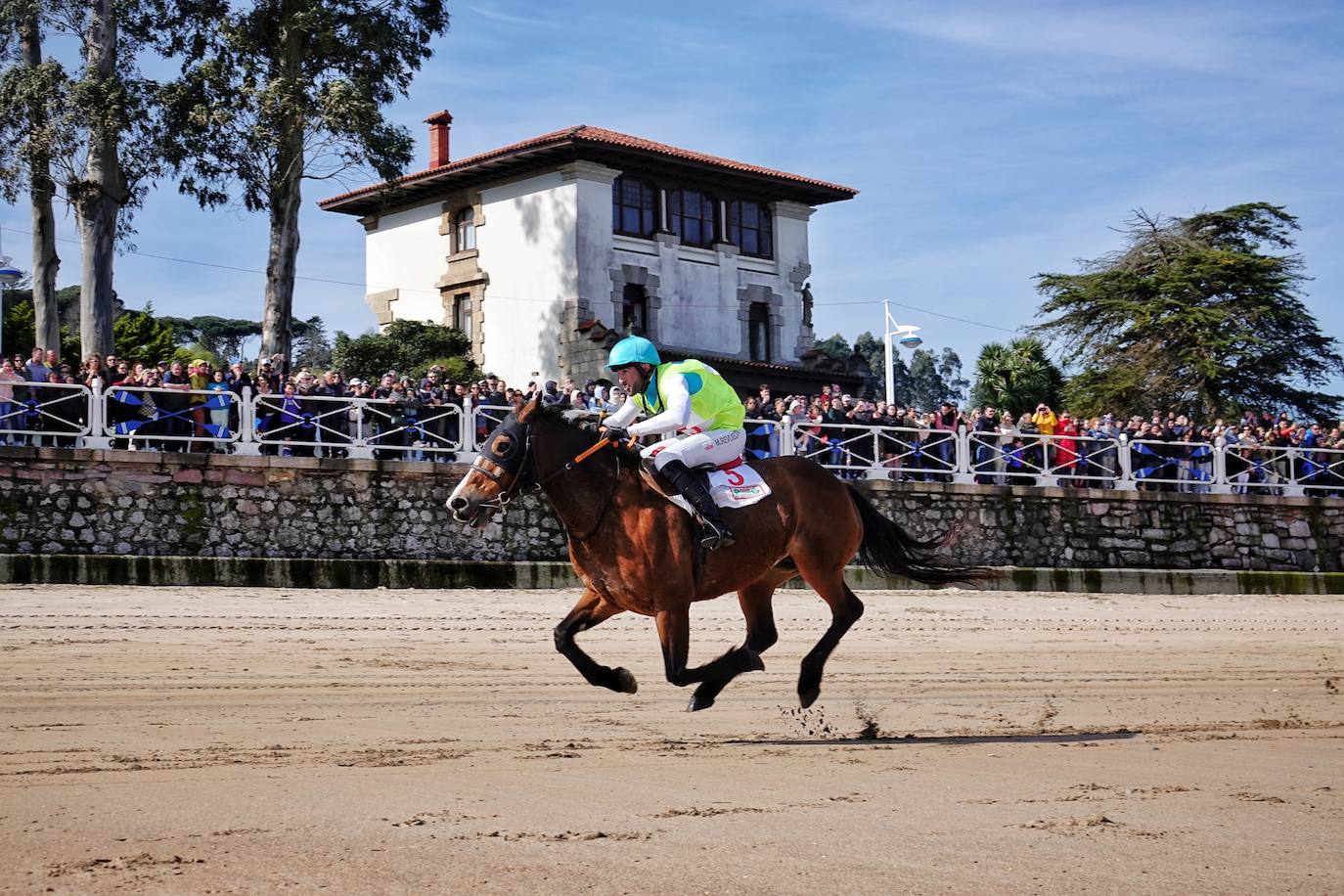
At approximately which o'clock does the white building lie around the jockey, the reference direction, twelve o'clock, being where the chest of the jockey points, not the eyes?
The white building is roughly at 3 o'clock from the jockey.

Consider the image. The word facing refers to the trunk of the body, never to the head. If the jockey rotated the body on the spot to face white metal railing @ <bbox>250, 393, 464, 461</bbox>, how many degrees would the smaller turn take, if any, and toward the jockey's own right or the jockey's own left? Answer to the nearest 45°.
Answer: approximately 90° to the jockey's own right

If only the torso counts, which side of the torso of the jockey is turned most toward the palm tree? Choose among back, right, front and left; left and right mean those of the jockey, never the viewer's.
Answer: right

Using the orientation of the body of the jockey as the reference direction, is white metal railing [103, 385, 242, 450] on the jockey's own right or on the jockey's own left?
on the jockey's own right

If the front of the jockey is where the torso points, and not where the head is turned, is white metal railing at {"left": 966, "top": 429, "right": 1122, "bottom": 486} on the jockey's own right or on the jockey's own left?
on the jockey's own right

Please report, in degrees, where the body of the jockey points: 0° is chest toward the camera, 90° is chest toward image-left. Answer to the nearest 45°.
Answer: approximately 90°

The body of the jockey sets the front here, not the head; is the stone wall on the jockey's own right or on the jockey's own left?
on the jockey's own right

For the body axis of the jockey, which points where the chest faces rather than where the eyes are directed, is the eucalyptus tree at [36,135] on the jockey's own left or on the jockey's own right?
on the jockey's own right

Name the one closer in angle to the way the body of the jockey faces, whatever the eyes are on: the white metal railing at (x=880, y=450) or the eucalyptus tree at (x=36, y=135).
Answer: the eucalyptus tree
